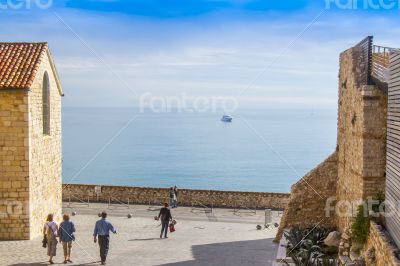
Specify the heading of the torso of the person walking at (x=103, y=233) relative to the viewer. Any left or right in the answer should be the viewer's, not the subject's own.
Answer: facing away from the viewer

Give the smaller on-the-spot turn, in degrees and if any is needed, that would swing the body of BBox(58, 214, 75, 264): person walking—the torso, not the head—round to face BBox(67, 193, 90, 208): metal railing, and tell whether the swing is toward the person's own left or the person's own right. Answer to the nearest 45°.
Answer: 0° — they already face it

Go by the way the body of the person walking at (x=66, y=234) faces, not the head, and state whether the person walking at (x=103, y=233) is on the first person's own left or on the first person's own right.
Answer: on the first person's own right

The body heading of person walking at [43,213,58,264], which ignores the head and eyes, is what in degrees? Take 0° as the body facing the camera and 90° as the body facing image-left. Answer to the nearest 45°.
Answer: approximately 180°

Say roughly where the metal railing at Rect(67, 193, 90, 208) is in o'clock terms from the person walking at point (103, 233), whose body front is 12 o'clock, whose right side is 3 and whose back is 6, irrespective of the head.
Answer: The metal railing is roughly at 12 o'clock from the person walking.

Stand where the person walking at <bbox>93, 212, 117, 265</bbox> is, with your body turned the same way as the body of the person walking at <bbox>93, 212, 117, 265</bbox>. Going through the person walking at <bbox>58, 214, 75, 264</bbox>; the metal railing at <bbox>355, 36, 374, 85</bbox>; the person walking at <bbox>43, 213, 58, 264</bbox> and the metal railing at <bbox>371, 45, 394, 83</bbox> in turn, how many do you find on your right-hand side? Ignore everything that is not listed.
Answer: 2

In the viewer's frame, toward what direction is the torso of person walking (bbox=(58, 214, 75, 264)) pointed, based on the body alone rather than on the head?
away from the camera
